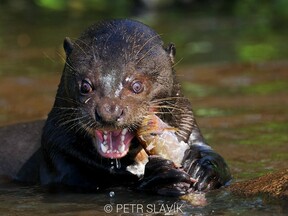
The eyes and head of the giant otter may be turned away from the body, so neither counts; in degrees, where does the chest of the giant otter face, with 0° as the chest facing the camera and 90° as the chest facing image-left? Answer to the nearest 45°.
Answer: approximately 0°
